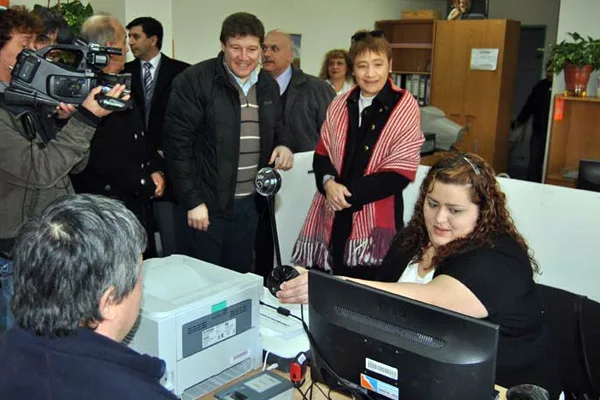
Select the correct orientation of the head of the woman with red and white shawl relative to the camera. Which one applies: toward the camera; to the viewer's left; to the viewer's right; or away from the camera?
toward the camera

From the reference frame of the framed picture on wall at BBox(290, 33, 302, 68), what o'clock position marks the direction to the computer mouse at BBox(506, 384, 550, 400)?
The computer mouse is roughly at 12 o'clock from the framed picture on wall.

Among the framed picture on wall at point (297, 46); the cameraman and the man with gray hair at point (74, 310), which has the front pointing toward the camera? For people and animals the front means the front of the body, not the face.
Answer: the framed picture on wall

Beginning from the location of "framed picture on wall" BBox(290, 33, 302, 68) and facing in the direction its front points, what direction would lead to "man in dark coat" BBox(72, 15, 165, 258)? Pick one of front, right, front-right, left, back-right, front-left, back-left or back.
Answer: front

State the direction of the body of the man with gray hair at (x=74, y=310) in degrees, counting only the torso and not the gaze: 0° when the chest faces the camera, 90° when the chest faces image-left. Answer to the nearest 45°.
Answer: approximately 225°

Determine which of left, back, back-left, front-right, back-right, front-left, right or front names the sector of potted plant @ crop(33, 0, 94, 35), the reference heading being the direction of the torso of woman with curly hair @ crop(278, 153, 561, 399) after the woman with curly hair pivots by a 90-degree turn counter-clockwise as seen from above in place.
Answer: back

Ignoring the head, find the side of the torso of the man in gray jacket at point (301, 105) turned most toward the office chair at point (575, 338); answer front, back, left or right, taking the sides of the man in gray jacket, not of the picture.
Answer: left

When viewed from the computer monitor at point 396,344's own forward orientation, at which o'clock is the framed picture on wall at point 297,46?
The framed picture on wall is roughly at 10 o'clock from the computer monitor.

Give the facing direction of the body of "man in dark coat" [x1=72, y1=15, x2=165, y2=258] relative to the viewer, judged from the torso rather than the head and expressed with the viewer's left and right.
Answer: facing the viewer and to the right of the viewer

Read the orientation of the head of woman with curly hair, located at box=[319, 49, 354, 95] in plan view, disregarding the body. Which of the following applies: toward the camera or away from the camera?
toward the camera

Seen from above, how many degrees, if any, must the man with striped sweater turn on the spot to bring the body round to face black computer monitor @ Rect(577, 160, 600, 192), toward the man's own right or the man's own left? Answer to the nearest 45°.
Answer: approximately 45° to the man's own left

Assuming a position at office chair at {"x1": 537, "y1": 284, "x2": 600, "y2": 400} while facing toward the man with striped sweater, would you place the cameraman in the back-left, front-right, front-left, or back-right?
front-left

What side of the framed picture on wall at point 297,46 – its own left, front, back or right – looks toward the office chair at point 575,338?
front

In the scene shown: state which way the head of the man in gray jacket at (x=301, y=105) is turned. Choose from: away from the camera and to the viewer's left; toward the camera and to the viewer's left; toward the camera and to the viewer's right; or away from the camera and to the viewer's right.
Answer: toward the camera and to the viewer's left

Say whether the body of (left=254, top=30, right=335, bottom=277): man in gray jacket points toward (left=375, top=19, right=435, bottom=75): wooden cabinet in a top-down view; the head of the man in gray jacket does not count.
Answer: no
